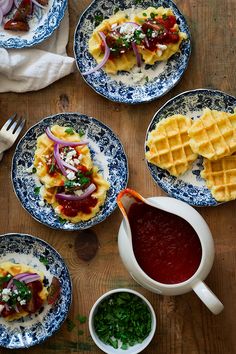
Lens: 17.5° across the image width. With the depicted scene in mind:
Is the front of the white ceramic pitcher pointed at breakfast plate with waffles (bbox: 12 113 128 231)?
yes

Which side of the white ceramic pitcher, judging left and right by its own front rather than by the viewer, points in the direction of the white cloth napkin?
front

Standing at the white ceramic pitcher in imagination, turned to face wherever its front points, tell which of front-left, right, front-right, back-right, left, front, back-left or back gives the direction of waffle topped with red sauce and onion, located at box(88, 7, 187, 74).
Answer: front-right

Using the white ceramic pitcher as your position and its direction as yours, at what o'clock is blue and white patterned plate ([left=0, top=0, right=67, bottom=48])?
The blue and white patterned plate is roughly at 1 o'clock from the white ceramic pitcher.

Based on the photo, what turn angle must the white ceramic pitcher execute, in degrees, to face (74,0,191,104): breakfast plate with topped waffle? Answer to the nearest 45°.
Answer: approximately 45° to its right

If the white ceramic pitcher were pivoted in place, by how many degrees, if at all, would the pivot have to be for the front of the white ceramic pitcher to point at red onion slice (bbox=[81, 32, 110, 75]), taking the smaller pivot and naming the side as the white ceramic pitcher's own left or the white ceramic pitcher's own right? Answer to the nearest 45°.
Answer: approximately 45° to the white ceramic pitcher's own right

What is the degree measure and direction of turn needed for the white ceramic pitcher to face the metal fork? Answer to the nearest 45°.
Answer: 0° — it already faces it

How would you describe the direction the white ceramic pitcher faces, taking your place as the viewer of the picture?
facing away from the viewer and to the left of the viewer
